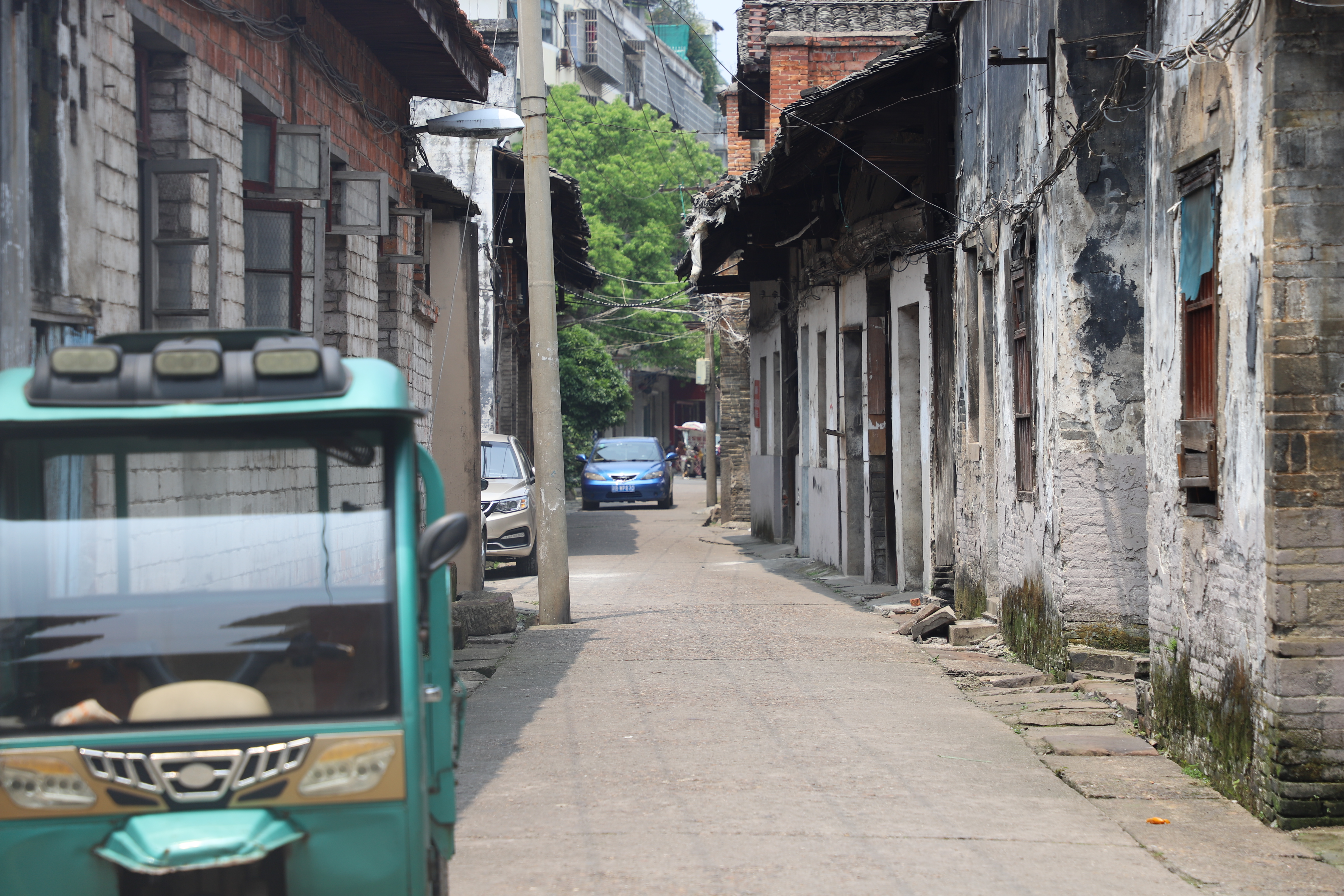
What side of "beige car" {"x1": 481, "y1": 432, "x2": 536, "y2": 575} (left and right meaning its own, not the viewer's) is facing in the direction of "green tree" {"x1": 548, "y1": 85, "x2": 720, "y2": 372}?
back

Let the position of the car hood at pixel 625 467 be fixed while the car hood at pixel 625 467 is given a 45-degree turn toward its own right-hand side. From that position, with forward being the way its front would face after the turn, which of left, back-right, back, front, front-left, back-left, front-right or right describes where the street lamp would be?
front-left

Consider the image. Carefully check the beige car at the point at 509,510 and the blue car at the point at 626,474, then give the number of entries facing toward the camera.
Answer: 2

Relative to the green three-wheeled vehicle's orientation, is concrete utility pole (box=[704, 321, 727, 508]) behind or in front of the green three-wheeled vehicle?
behind

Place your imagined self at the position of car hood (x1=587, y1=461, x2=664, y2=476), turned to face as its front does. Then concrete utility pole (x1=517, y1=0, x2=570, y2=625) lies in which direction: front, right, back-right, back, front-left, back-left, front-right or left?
front

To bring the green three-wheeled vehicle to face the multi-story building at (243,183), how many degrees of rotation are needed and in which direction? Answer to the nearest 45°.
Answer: approximately 180°

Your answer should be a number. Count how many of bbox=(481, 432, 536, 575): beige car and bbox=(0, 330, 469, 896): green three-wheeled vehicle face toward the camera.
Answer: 2

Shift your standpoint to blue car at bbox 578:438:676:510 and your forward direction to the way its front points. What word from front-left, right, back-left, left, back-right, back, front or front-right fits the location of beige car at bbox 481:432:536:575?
front

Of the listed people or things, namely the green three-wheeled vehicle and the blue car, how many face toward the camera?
2

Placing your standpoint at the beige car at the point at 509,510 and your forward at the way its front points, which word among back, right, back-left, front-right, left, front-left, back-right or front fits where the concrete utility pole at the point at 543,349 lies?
front

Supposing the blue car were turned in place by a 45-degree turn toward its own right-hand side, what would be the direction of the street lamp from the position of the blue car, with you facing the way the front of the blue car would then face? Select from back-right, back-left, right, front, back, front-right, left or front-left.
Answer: front-left

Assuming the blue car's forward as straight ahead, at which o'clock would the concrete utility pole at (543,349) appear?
The concrete utility pole is roughly at 12 o'clock from the blue car.

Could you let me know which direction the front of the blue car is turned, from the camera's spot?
facing the viewer
